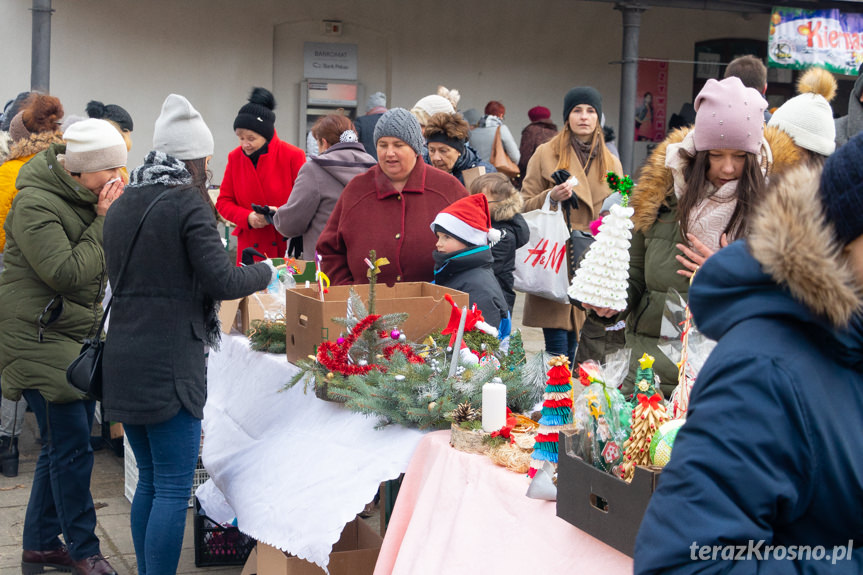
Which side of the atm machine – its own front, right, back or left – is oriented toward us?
front

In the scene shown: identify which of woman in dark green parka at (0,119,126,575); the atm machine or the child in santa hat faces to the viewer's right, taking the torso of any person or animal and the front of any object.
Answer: the woman in dark green parka

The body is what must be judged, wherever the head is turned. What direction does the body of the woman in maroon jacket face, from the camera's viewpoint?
toward the camera

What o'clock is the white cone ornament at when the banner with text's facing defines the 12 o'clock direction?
The white cone ornament is roughly at 12 o'clock from the banner with text.

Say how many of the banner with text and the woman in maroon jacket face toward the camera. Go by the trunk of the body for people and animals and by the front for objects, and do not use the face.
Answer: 2

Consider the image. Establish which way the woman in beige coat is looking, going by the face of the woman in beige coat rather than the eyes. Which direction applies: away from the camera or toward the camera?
toward the camera

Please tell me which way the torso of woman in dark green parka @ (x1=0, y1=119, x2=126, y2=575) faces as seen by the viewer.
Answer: to the viewer's right

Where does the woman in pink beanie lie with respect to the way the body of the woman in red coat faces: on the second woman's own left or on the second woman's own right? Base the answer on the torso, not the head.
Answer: on the second woman's own left
